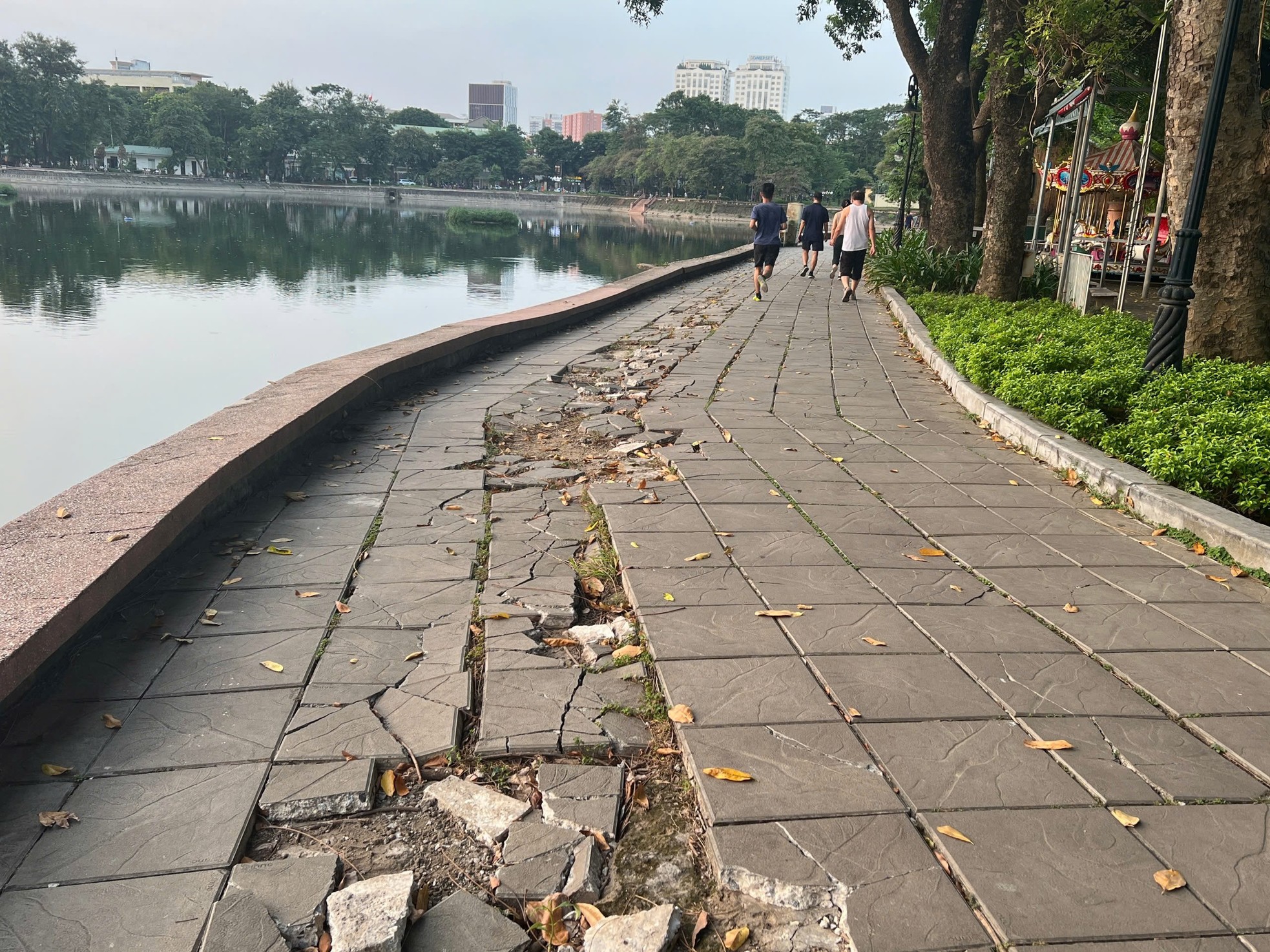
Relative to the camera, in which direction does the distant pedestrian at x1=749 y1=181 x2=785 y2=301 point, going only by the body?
away from the camera

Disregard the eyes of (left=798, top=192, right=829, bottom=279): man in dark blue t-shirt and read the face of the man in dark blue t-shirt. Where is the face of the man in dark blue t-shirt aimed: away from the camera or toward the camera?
away from the camera

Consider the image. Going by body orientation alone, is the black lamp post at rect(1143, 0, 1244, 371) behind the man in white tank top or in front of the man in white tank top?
behind

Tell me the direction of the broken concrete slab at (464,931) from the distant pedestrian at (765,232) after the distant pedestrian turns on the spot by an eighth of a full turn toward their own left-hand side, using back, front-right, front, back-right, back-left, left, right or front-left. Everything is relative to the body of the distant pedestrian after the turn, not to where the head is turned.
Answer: back-left

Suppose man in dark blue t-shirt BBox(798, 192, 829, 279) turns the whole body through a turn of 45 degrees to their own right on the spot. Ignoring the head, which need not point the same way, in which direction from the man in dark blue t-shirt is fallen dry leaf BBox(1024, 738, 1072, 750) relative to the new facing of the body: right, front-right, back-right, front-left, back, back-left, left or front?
back-right

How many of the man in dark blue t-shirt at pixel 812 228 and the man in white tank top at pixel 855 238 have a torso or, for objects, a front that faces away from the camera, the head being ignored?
2

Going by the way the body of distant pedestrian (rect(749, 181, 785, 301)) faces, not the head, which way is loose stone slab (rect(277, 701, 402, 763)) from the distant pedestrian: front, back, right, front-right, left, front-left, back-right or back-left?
back

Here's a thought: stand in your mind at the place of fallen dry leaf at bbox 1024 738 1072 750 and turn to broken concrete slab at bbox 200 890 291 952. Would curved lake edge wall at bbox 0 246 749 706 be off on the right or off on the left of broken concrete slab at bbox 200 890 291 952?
right

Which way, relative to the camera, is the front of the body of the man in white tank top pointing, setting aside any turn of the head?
away from the camera

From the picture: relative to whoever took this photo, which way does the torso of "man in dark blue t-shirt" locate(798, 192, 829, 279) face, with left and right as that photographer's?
facing away from the viewer

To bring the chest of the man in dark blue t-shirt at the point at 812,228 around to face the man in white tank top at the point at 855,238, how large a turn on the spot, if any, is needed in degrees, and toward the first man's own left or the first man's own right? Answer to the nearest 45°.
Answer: approximately 180°

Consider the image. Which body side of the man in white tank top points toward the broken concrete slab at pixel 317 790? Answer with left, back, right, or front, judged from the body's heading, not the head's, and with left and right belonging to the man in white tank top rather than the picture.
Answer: back
